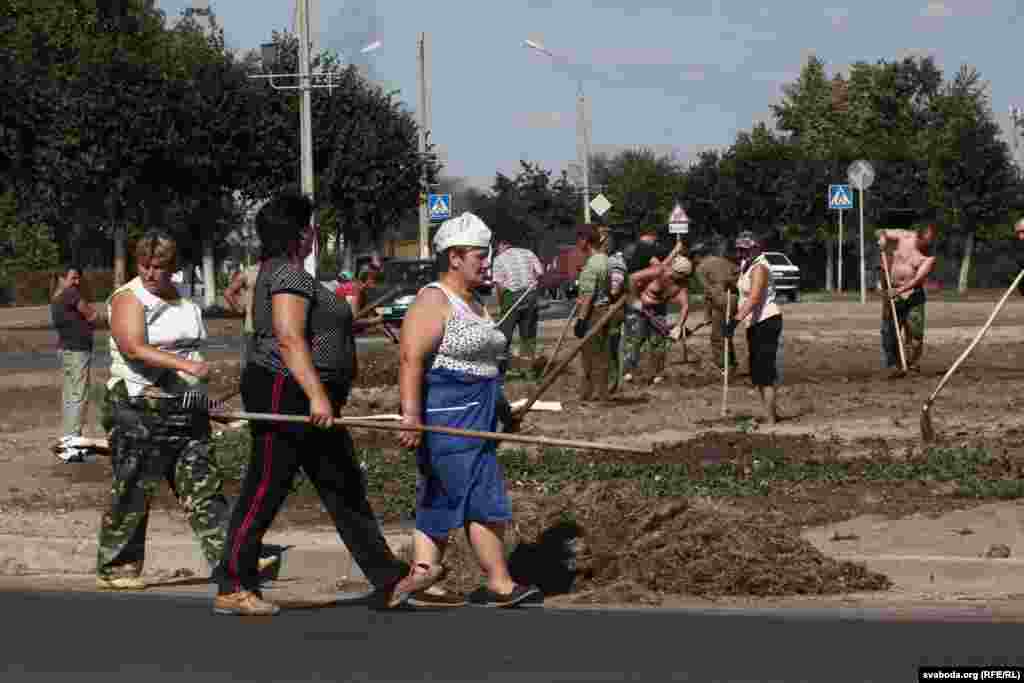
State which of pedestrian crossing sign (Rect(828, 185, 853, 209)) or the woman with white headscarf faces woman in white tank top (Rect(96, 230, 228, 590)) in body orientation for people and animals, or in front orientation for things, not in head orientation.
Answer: the pedestrian crossing sign

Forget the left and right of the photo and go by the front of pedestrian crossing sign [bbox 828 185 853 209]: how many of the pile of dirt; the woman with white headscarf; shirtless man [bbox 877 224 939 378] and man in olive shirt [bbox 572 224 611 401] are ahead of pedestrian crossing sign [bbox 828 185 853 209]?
4

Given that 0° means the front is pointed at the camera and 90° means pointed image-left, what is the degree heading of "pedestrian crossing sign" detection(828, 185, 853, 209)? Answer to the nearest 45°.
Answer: approximately 0°

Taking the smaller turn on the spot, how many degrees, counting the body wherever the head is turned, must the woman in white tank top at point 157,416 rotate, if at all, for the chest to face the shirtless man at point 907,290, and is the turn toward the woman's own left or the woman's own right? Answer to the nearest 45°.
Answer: approximately 90° to the woman's own left

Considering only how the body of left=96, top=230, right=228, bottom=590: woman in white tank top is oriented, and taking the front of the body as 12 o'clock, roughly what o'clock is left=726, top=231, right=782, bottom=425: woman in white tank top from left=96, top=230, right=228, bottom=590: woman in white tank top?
left=726, top=231, right=782, bottom=425: woman in white tank top is roughly at 9 o'clock from left=96, top=230, right=228, bottom=590: woman in white tank top.

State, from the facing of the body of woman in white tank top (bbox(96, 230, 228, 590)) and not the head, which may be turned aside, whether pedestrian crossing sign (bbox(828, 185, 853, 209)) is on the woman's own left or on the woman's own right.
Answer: on the woman's own left

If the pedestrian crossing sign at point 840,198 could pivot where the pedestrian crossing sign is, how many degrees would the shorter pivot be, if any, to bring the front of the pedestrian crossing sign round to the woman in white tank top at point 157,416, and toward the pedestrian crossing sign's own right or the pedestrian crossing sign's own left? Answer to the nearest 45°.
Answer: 0° — it already faces them
